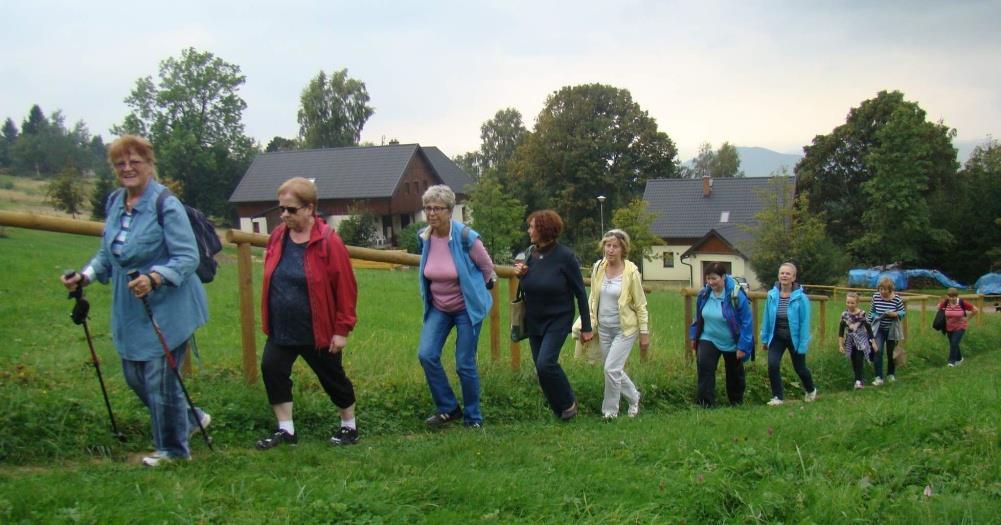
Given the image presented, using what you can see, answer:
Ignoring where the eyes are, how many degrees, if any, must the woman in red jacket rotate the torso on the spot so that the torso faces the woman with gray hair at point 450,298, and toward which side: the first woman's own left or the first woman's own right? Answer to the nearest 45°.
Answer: approximately 180°

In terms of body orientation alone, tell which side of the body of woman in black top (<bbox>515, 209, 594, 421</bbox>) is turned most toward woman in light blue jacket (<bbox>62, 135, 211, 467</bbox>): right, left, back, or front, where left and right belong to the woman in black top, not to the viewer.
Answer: front

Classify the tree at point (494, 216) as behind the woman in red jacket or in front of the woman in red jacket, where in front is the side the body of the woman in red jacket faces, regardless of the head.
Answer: behind

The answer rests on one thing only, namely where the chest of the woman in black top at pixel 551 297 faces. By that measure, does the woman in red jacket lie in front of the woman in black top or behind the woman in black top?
in front

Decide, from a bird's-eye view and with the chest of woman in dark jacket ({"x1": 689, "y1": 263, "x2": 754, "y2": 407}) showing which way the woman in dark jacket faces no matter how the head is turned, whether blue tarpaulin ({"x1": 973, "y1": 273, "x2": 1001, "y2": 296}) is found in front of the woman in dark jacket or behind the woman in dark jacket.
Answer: behind

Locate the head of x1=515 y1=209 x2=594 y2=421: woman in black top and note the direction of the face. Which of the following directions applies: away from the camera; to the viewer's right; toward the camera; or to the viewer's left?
to the viewer's left

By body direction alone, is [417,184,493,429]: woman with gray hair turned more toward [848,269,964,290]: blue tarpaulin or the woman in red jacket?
the woman in red jacket

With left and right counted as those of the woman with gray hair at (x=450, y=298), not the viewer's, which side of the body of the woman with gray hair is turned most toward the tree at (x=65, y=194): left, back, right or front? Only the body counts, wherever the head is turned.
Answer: right

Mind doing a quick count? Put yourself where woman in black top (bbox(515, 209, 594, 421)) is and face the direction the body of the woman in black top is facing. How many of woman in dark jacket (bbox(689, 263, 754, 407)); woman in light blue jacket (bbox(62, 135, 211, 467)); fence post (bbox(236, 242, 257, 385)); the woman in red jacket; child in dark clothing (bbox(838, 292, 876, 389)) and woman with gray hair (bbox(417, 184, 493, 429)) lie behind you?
2

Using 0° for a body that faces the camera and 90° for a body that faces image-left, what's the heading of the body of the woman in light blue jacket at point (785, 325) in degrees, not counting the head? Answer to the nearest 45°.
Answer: approximately 45°

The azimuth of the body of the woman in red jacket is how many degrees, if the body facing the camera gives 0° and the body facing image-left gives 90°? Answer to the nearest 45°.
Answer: approximately 45°

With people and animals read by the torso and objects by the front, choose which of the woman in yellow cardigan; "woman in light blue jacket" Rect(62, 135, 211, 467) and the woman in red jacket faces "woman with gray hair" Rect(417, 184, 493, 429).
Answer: the woman in yellow cardigan
